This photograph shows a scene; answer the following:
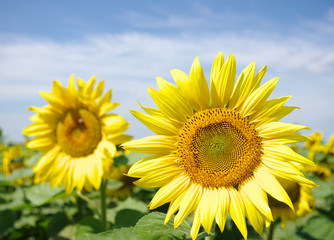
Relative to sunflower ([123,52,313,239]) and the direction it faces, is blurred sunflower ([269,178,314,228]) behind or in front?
behind

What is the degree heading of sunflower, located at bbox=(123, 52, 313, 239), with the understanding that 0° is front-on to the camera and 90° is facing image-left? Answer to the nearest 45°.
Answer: approximately 0°

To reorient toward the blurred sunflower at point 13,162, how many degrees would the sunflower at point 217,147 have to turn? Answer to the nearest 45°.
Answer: approximately 135° to its right
